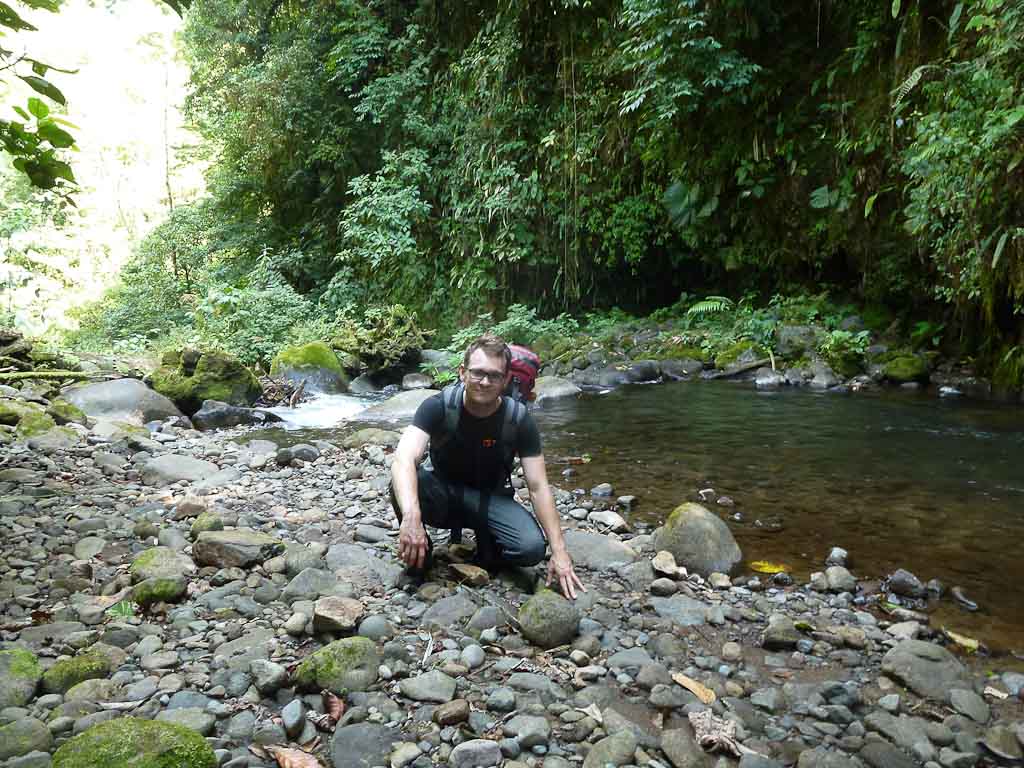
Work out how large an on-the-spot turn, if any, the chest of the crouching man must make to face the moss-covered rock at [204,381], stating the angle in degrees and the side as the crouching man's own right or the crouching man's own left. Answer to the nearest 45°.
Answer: approximately 135° to the crouching man's own right

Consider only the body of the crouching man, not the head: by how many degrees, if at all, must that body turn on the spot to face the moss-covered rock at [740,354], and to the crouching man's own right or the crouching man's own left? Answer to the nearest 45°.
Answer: approximately 135° to the crouching man's own left

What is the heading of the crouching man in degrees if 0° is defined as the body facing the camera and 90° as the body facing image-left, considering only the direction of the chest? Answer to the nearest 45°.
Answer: approximately 0°

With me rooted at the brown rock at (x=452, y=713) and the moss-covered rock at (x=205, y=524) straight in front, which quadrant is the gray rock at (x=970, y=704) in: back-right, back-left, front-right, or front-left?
back-right

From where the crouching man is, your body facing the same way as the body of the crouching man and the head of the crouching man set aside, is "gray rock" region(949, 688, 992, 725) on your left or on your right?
on your left

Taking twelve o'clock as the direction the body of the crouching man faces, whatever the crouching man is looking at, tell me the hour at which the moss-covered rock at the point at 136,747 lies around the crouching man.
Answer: The moss-covered rock is roughly at 1 o'clock from the crouching man.

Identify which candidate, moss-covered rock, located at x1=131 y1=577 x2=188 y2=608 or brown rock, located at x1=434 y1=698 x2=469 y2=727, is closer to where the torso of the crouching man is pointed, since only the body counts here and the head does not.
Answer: the brown rock

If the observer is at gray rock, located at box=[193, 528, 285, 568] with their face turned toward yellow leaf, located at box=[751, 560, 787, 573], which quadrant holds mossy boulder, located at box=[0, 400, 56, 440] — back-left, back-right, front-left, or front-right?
back-left

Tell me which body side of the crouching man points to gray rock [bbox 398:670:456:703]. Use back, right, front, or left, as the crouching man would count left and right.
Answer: front

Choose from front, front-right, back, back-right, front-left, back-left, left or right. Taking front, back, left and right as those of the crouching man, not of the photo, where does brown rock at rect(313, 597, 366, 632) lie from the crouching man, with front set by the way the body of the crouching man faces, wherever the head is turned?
front-right

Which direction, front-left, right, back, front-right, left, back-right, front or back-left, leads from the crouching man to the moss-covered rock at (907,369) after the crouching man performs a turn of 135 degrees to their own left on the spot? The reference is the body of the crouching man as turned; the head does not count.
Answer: front

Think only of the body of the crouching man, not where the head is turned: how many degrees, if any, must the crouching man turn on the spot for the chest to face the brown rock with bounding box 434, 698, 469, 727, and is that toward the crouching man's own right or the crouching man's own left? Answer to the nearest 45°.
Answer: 0° — they already face it

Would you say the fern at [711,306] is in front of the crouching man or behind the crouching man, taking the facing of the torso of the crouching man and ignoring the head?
behind

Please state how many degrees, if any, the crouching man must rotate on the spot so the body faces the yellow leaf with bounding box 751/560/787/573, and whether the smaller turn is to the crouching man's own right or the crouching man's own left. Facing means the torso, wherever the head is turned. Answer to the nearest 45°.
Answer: approximately 90° to the crouching man's own left

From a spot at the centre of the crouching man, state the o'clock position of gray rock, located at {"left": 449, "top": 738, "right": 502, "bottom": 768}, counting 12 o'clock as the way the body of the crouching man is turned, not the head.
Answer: The gray rock is roughly at 12 o'clock from the crouching man.
